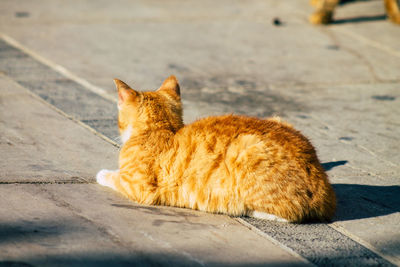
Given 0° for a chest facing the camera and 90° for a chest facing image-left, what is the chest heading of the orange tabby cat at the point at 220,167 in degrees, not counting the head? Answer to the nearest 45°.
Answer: approximately 135°

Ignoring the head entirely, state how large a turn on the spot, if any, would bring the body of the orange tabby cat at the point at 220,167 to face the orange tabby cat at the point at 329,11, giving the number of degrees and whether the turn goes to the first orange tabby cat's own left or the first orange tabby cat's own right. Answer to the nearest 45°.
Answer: approximately 45° to the first orange tabby cat's own right
